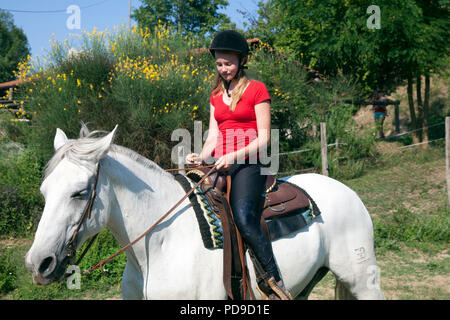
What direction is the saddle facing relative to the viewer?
to the viewer's left

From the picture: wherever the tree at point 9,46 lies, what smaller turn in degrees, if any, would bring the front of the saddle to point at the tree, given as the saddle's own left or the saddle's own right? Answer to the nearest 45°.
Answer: approximately 45° to the saddle's own right

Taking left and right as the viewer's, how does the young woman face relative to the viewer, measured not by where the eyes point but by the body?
facing the viewer and to the left of the viewer

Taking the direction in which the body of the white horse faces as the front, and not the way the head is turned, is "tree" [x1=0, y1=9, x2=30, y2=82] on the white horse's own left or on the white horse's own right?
on the white horse's own right

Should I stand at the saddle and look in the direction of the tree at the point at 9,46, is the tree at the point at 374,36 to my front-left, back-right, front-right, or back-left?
front-right

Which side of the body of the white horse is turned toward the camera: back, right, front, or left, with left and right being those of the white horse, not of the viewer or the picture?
left

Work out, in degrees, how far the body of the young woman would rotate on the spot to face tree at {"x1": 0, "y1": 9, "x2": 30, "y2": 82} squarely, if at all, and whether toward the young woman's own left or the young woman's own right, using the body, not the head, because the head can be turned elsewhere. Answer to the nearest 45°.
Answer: approximately 90° to the young woman's own right

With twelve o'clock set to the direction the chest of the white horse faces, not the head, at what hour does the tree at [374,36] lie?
The tree is roughly at 4 o'clock from the white horse.

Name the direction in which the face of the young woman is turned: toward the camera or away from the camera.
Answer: toward the camera
